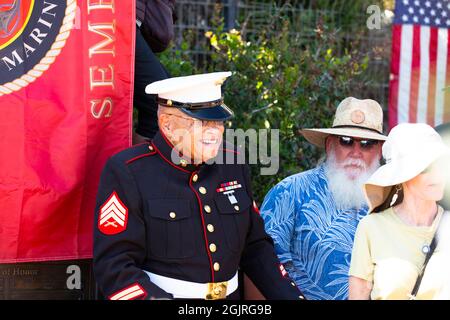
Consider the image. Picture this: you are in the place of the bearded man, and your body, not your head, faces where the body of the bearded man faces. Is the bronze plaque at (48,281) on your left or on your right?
on your right

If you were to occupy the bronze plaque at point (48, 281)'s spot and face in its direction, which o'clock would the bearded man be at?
The bearded man is roughly at 9 o'clock from the bronze plaque.

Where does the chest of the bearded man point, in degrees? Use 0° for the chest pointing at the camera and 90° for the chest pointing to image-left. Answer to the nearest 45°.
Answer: approximately 315°

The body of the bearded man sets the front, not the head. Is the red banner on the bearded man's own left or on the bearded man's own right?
on the bearded man's own right
